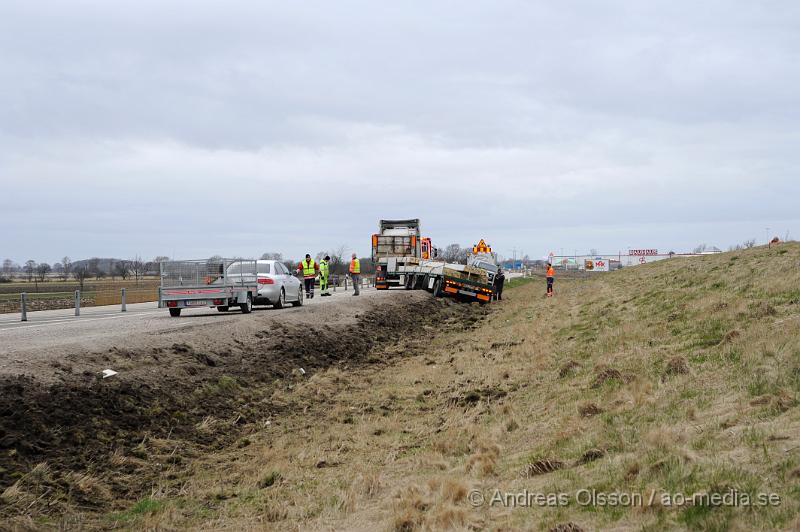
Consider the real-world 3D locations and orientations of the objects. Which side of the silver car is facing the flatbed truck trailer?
front

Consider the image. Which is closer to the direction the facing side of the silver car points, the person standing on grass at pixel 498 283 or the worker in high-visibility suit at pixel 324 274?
the person standing on grass

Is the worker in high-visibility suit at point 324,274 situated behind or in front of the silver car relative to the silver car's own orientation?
in front

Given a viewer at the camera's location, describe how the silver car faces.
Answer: facing away from the viewer and to the right of the viewer
